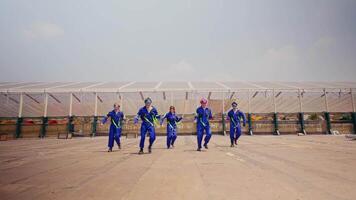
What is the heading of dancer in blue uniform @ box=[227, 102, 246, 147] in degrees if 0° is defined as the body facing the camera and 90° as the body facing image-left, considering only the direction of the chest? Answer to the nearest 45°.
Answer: approximately 0°

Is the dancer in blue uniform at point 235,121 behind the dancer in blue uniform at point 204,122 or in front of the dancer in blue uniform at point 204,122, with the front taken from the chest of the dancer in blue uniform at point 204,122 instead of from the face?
behind

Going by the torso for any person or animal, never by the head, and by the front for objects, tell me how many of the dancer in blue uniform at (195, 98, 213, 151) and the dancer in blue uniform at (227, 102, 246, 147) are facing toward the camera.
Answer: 2

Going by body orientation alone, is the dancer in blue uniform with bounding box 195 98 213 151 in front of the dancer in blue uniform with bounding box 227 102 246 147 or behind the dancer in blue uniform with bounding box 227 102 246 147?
in front

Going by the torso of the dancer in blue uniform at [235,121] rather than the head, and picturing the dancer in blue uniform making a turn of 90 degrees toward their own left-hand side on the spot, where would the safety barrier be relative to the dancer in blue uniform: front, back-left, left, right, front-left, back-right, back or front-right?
left
